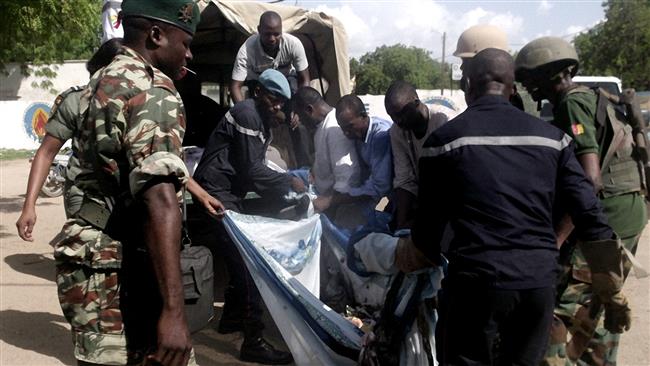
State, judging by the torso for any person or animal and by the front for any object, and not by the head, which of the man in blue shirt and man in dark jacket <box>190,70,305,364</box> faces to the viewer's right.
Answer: the man in dark jacket

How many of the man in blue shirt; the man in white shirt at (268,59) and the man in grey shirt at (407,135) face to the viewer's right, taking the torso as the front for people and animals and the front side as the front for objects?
0

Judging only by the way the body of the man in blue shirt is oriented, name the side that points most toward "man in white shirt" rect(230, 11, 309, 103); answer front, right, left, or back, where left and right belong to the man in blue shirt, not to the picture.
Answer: right

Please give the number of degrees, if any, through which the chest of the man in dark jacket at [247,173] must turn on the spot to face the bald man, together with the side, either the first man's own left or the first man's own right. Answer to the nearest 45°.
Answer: approximately 45° to the first man's own right

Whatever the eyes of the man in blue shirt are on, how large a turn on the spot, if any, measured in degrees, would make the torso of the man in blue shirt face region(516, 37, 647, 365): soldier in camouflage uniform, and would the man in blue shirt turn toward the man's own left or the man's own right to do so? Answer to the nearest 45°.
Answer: approximately 90° to the man's own left

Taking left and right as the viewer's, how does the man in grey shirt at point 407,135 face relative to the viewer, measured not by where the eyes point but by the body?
facing the viewer and to the left of the viewer

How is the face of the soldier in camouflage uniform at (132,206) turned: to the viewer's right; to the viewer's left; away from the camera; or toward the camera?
to the viewer's right

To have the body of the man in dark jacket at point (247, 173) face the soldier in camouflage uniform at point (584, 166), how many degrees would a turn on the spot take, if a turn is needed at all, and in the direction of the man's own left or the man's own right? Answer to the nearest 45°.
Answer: approximately 45° to the man's own right

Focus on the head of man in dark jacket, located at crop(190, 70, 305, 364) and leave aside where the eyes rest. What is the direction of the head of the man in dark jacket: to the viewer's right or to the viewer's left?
to the viewer's right

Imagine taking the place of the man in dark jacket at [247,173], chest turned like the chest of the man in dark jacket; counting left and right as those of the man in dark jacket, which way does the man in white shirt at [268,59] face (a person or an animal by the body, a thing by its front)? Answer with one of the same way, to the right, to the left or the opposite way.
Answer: to the right

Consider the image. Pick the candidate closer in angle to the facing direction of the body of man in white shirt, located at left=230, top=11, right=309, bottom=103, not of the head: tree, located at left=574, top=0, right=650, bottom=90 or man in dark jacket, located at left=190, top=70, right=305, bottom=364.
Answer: the man in dark jacket

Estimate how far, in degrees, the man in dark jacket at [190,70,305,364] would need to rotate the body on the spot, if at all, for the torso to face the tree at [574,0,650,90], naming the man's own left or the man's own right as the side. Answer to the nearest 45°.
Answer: approximately 45° to the man's own left

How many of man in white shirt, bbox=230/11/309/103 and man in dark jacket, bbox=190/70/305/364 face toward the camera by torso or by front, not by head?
1

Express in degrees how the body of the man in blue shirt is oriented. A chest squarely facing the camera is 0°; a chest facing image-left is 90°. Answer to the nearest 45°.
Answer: approximately 45°

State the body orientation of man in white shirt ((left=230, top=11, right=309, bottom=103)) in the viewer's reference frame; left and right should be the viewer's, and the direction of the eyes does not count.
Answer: facing the viewer

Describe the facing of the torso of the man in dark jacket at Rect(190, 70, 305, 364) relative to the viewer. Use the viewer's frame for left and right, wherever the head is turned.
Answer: facing to the right of the viewer

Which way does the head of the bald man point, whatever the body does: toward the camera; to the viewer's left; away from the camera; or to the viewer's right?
away from the camera
